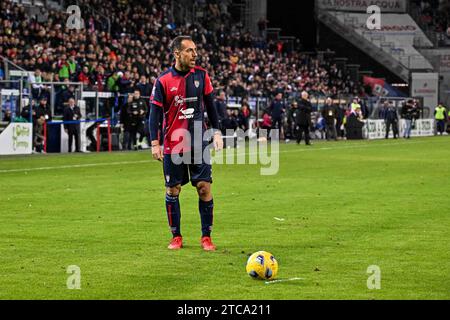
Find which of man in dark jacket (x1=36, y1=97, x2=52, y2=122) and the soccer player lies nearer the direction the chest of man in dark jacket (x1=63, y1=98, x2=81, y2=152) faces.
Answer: the soccer player

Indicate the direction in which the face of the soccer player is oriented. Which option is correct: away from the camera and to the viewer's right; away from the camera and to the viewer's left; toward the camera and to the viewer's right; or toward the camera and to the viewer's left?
toward the camera and to the viewer's right

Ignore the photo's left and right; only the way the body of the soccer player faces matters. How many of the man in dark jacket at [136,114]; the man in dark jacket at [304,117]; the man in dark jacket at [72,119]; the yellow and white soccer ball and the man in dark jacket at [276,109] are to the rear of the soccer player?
4

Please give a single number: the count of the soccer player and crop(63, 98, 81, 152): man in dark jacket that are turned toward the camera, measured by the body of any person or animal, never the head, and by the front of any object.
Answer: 2

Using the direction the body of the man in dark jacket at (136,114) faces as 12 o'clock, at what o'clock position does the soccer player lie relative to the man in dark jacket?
The soccer player is roughly at 12 o'clock from the man in dark jacket.

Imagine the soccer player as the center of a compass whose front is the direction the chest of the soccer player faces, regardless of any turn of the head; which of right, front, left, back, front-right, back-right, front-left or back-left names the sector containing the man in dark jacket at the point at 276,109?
back

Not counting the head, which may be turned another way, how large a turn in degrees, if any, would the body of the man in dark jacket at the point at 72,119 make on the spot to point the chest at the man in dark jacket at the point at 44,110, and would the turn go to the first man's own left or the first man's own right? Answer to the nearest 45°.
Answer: approximately 45° to the first man's own right

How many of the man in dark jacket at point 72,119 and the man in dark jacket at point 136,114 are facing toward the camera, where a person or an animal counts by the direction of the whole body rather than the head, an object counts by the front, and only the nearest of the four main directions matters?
2

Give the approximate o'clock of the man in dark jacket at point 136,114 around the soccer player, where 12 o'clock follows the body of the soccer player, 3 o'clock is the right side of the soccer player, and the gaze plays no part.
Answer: The man in dark jacket is roughly at 6 o'clock from the soccer player.

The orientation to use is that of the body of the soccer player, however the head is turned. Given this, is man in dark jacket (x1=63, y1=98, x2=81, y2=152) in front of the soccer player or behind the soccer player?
behind

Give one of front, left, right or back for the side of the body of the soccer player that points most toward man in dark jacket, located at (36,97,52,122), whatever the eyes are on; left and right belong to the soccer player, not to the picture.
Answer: back

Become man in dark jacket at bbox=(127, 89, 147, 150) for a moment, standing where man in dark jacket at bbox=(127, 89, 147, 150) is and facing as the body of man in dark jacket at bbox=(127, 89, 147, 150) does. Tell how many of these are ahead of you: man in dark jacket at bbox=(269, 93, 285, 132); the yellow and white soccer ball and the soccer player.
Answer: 2

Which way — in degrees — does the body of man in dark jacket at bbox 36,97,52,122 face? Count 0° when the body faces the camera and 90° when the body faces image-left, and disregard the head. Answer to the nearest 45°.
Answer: approximately 315°

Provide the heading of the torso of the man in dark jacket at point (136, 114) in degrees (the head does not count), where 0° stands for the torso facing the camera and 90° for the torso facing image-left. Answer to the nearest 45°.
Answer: approximately 0°
